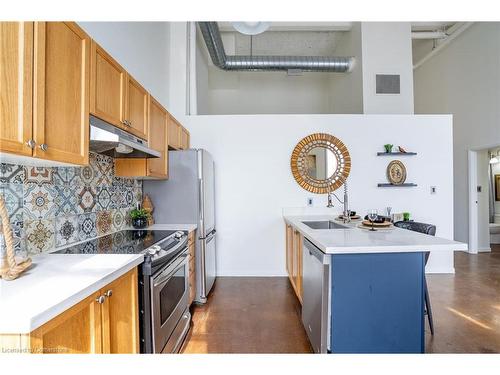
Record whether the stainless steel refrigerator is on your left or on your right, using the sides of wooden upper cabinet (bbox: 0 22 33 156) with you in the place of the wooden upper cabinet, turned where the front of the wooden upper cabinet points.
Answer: on your left

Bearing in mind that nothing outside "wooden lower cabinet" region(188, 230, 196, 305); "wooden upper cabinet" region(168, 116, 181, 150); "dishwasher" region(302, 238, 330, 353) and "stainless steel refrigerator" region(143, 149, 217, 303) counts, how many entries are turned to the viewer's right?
3

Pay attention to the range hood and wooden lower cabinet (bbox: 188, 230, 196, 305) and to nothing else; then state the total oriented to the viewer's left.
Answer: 0

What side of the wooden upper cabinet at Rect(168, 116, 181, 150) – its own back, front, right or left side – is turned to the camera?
right

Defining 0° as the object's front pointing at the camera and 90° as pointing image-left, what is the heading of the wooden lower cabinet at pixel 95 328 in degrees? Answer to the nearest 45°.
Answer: approximately 315°

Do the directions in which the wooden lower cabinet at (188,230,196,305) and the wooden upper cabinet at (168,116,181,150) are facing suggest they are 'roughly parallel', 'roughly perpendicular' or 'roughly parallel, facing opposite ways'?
roughly parallel

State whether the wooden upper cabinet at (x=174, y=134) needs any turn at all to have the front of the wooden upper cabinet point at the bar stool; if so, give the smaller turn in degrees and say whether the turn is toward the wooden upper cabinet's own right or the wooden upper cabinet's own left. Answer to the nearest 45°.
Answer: approximately 45° to the wooden upper cabinet's own right

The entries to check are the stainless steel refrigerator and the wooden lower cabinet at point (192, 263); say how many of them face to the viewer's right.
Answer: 2

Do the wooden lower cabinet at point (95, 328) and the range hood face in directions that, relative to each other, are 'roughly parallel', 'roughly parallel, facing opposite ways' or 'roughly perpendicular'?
roughly parallel

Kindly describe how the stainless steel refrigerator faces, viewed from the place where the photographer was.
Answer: facing to the right of the viewer

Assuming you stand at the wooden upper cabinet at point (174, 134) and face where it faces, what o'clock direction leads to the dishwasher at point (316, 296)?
The dishwasher is roughly at 2 o'clock from the wooden upper cabinet.

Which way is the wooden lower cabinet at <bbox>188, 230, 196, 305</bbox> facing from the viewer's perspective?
to the viewer's right

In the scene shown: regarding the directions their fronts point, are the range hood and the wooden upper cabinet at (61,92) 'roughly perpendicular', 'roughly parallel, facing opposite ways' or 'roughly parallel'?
roughly parallel

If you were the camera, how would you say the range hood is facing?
facing the viewer and to the right of the viewer

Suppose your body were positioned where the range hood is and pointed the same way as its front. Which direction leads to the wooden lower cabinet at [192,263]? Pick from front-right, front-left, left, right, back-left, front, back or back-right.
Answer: left

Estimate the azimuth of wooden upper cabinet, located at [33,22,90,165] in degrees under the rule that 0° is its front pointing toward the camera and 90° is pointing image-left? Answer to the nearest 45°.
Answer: approximately 315°
